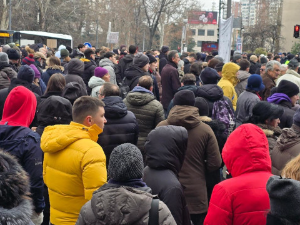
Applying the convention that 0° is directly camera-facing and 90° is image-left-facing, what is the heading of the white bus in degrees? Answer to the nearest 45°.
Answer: approximately 45°

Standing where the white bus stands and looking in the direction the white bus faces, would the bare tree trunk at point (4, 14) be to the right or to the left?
on its right
